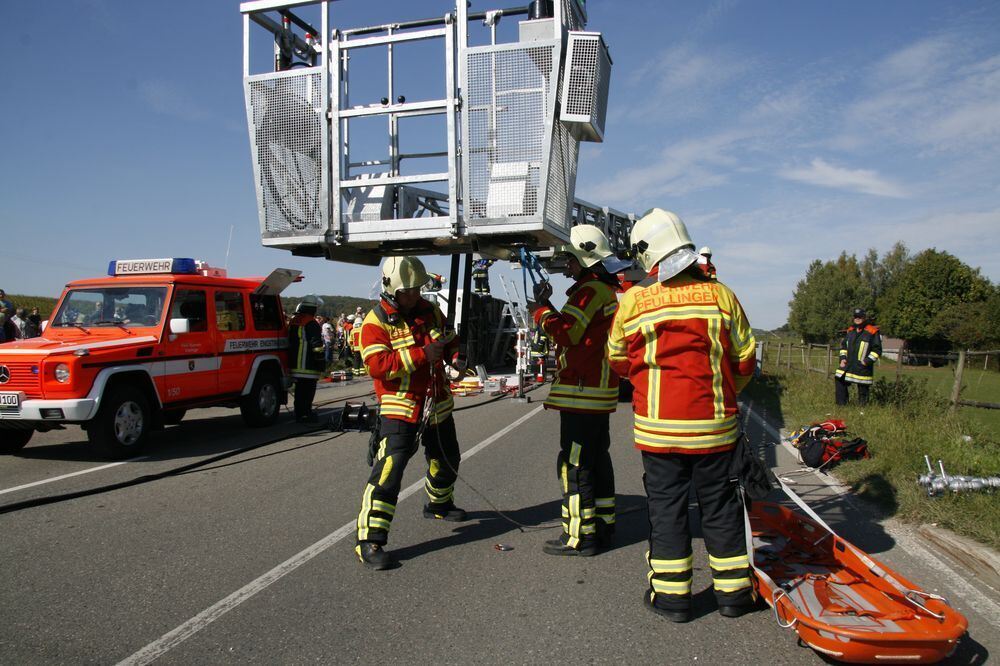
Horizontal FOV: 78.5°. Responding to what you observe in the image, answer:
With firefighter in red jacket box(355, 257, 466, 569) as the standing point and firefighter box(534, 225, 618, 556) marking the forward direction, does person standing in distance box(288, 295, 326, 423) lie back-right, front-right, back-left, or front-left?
back-left

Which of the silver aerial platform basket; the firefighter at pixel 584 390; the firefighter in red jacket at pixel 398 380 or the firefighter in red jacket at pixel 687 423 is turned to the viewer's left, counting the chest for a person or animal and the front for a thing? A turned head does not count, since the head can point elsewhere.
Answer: the firefighter

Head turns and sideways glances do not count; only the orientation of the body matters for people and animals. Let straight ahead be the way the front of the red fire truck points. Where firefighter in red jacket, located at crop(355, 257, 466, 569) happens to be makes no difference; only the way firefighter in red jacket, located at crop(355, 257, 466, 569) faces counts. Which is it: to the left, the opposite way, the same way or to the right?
to the left

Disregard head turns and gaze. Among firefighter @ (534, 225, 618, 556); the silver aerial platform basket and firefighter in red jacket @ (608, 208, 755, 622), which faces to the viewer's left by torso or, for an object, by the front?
the firefighter

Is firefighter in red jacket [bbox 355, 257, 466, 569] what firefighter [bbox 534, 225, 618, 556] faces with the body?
yes

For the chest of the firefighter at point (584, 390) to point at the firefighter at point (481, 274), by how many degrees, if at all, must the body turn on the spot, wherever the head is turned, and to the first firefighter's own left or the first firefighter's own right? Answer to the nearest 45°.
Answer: approximately 90° to the first firefighter's own right

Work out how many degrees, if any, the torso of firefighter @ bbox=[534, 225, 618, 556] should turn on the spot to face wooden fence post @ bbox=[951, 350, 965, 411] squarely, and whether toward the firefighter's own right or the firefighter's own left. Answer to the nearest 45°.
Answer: approximately 135° to the firefighter's own right

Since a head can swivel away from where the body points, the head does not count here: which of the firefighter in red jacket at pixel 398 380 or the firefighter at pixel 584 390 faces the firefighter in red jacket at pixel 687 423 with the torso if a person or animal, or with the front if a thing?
the firefighter in red jacket at pixel 398 380

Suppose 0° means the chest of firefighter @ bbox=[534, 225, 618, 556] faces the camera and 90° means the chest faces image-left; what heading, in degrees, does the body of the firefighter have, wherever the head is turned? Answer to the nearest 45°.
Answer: approximately 90°

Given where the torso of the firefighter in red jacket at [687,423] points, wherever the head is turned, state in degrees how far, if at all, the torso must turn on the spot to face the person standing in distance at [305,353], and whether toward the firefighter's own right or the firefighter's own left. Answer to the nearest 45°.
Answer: approximately 45° to the firefighter's own left

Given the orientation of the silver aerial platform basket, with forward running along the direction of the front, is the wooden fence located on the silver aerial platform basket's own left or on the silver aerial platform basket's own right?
on the silver aerial platform basket's own left

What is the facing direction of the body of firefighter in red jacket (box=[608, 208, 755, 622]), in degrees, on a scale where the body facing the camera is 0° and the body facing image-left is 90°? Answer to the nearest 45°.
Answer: approximately 180°
